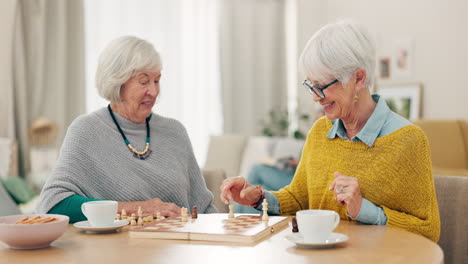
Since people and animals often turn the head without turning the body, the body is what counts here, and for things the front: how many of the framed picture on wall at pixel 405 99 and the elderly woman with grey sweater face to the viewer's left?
0

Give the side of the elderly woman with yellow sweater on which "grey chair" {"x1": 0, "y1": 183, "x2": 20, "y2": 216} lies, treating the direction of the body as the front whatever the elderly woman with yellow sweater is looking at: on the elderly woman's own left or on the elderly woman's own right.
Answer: on the elderly woman's own right

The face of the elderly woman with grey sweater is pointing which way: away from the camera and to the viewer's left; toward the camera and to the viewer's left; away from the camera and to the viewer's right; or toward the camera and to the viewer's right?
toward the camera and to the viewer's right

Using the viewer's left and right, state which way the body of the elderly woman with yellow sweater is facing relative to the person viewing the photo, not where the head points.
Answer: facing the viewer and to the left of the viewer

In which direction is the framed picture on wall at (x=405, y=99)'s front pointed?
toward the camera

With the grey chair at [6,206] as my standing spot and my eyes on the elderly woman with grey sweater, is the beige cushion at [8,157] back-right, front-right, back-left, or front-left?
back-left

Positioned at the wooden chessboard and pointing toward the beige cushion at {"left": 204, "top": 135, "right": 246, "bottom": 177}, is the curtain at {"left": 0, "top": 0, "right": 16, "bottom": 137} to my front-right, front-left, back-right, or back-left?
front-left

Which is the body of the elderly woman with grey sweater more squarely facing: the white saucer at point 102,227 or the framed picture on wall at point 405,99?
the white saucer

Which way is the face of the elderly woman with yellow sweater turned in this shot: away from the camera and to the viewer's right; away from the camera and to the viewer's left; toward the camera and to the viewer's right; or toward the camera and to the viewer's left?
toward the camera and to the viewer's left

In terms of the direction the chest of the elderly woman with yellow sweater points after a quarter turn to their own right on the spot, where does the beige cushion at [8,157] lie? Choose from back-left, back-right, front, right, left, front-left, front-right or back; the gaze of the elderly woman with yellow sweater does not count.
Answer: front

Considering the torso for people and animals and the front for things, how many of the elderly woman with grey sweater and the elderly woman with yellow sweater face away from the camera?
0

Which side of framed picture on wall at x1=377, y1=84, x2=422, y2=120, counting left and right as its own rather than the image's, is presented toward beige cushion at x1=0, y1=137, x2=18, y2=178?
right

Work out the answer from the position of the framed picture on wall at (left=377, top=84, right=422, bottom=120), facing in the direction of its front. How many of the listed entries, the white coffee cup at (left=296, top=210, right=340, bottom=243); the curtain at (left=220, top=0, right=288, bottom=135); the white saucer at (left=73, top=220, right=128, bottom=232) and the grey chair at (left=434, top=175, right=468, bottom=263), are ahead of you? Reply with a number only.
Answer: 3

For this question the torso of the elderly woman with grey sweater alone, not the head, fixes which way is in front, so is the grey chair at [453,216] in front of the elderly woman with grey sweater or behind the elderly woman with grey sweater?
in front

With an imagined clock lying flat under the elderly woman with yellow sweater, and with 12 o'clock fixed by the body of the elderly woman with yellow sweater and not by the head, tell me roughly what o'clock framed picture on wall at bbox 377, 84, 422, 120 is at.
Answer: The framed picture on wall is roughly at 5 o'clock from the elderly woman with yellow sweater.

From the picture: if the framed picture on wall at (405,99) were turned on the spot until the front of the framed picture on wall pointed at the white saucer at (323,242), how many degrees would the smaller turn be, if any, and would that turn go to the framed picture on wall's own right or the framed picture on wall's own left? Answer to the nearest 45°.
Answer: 0° — it already faces it

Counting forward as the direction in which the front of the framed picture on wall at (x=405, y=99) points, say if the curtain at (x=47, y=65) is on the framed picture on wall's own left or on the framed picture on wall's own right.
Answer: on the framed picture on wall's own right

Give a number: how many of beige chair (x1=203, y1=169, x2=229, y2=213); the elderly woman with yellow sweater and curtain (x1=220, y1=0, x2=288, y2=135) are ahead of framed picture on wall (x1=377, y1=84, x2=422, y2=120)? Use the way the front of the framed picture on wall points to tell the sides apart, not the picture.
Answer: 2
